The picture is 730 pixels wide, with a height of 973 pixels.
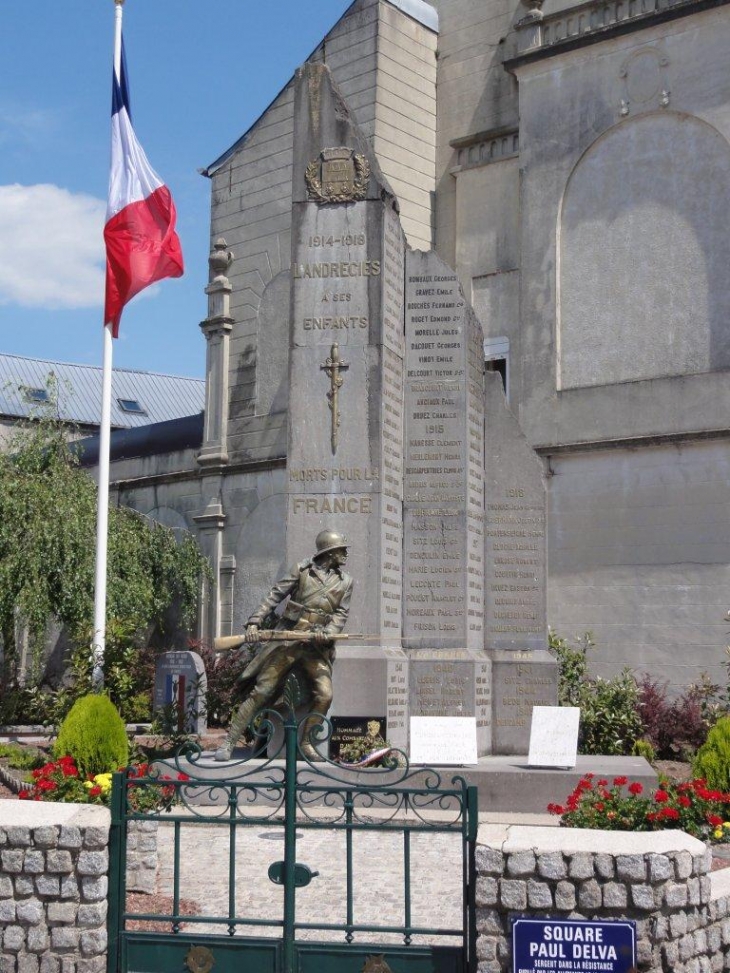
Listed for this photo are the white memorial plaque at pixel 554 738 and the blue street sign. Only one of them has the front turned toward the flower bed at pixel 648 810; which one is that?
the white memorial plaque

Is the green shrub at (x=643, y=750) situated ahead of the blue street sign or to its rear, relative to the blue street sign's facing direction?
to the rear

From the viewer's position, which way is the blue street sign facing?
facing the viewer

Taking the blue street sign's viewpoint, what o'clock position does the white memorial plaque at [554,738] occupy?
The white memorial plaque is roughly at 6 o'clock from the blue street sign.

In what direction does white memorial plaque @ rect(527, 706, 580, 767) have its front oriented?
toward the camera

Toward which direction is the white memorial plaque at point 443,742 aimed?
toward the camera

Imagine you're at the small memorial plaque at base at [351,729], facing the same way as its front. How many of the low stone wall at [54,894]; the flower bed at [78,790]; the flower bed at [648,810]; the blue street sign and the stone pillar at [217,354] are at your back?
1

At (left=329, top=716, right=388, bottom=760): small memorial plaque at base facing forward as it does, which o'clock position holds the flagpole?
The flagpole is roughly at 5 o'clock from the small memorial plaque at base.

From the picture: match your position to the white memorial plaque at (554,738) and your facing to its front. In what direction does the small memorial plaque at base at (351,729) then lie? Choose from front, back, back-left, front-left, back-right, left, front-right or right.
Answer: right

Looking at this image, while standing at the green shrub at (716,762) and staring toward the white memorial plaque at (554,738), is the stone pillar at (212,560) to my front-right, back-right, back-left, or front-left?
front-right

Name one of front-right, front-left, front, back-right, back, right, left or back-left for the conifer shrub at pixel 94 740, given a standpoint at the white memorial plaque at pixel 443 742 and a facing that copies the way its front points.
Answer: right

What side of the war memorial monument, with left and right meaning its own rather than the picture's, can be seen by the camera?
front
